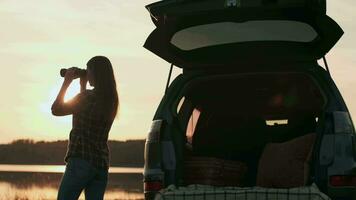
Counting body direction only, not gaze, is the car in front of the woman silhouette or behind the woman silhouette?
behind

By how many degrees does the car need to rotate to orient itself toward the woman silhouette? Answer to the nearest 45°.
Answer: approximately 90° to its left

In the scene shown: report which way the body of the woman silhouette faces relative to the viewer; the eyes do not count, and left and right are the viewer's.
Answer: facing away from the viewer and to the left of the viewer

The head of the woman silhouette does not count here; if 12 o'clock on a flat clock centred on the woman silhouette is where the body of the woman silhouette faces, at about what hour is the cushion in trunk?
The cushion in trunk is roughly at 5 o'clock from the woman silhouette.

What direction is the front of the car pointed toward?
away from the camera

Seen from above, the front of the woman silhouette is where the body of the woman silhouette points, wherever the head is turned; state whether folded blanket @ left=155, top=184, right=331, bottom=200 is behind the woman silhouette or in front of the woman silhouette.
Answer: behind
